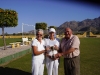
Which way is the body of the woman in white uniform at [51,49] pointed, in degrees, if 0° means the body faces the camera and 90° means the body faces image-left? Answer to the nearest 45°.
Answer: approximately 0°

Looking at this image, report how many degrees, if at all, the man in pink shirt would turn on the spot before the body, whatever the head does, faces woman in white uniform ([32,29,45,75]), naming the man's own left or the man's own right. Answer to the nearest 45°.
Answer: approximately 45° to the man's own right

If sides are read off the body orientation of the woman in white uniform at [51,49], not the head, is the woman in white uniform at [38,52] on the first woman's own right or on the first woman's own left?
on the first woman's own right

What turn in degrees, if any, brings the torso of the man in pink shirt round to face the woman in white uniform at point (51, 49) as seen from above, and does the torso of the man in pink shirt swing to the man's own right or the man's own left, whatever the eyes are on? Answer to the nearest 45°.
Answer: approximately 45° to the man's own right

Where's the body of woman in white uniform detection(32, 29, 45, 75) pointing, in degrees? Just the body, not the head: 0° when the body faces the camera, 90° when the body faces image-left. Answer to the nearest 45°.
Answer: approximately 315°

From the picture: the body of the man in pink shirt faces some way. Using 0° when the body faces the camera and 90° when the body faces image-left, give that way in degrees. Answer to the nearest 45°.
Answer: approximately 45°
